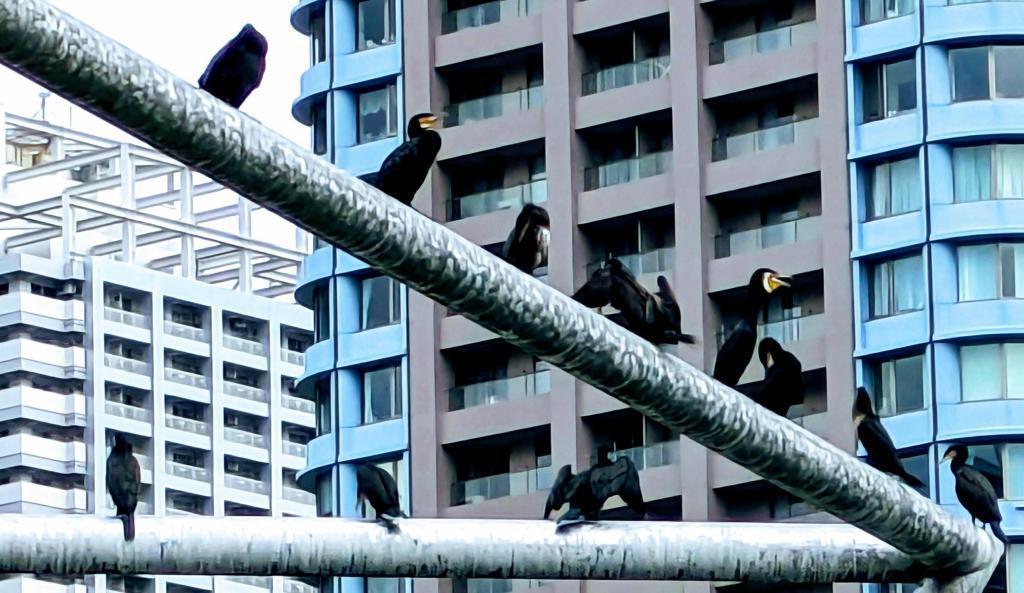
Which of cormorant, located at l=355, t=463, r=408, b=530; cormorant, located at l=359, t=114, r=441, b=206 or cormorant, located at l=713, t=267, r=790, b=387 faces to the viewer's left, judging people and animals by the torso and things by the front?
cormorant, located at l=355, t=463, r=408, b=530

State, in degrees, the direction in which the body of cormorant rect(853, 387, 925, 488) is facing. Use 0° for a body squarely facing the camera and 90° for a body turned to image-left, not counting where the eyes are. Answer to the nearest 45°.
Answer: approximately 90°

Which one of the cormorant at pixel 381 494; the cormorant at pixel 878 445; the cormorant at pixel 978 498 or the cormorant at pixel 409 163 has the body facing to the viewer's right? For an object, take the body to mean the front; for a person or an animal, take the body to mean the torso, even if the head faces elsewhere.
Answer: the cormorant at pixel 409 163

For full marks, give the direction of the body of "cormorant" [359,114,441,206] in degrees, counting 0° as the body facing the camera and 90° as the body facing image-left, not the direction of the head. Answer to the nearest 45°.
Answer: approximately 270°

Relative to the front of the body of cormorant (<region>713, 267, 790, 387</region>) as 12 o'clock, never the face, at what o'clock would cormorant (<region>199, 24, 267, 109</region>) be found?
cormorant (<region>199, 24, 267, 109</region>) is roughly at 4 o'clock from cormorant (<region>713, 267, 790, 387</region>).
